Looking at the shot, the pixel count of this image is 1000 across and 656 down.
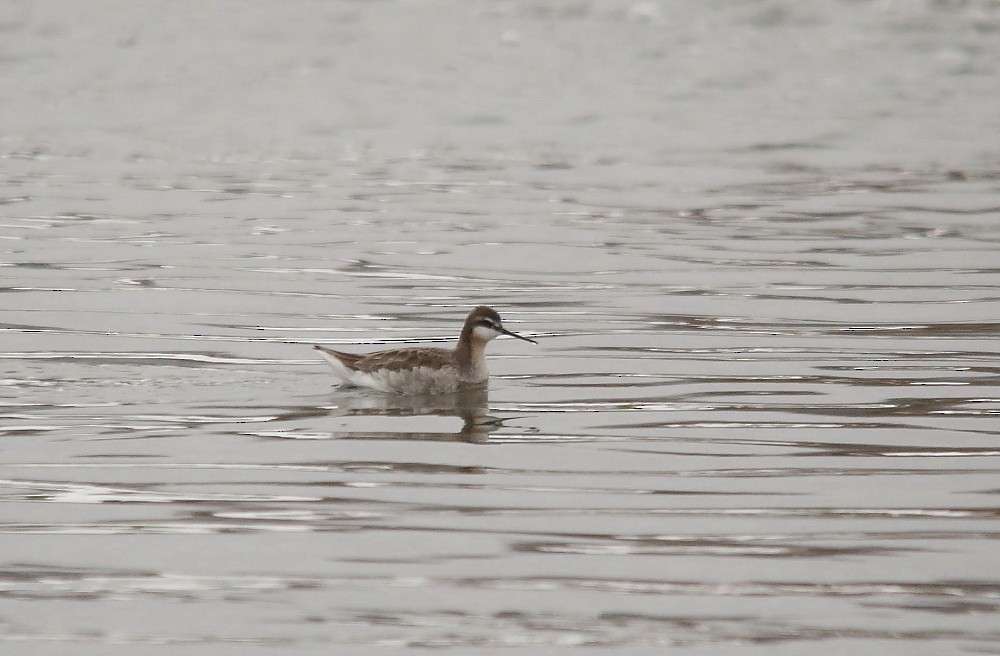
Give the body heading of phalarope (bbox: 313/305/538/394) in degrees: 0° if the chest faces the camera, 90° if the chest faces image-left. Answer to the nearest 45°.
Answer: approximately 270°
